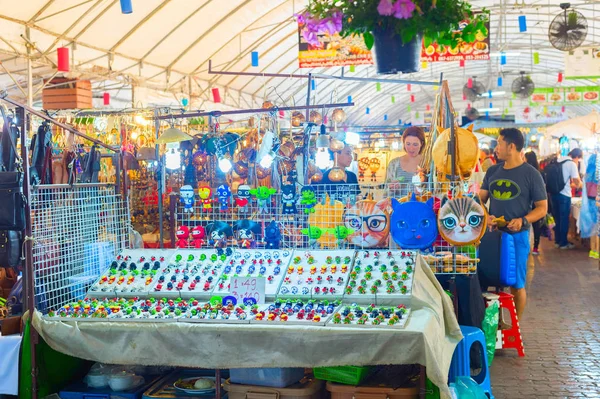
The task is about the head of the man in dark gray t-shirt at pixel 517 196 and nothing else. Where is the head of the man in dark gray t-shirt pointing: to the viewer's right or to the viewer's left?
to the viewer's left

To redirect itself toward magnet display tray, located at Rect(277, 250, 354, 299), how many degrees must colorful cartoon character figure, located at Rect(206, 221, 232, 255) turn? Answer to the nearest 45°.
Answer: approximately 45° to its left

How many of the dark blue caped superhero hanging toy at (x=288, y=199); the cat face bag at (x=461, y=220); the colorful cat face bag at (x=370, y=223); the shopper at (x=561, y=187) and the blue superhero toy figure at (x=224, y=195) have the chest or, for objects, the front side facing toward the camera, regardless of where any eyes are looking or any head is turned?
4

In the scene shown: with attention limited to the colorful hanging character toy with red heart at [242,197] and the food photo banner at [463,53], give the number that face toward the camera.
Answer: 2

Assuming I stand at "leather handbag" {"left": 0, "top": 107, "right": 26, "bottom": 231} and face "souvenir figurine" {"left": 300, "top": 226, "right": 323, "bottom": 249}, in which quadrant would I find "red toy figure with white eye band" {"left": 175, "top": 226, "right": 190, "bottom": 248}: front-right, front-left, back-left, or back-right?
front-left

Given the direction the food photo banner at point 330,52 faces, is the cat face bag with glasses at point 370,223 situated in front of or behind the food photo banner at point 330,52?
in front

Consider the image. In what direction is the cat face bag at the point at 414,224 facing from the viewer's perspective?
toward the camera

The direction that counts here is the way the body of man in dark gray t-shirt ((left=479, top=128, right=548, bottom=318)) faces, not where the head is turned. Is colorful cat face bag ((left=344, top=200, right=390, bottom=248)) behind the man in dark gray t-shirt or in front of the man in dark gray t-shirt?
in front

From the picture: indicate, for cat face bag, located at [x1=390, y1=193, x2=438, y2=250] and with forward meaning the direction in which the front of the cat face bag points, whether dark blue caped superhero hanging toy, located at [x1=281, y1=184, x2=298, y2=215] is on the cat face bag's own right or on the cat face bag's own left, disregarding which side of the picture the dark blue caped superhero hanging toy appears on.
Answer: on the cat face bag's own right

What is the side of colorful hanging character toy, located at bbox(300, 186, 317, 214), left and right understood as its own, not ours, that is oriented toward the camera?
front

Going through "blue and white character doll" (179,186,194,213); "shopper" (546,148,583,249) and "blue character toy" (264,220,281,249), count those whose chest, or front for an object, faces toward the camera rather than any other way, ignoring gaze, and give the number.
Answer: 2

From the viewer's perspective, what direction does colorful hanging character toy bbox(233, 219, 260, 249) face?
toward the camera
